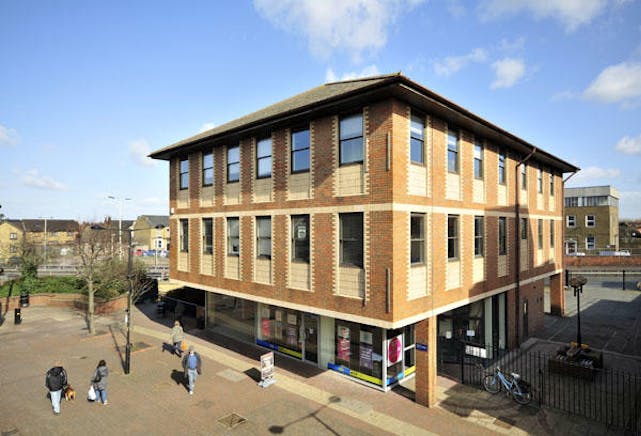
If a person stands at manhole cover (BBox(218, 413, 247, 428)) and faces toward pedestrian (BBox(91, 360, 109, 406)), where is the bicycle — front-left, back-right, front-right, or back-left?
back-right

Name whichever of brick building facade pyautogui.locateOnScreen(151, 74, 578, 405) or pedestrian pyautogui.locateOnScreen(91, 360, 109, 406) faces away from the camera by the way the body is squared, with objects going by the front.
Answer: the pedestrian

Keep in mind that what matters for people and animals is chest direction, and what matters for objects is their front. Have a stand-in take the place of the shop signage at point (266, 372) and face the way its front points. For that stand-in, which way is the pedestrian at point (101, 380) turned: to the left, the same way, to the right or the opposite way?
the opposite way

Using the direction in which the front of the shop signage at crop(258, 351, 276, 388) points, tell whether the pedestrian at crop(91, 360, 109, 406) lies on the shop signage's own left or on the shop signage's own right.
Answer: on the shop signage's own right

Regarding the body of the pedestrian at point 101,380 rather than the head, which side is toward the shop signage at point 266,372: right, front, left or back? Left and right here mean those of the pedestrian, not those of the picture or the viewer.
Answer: right

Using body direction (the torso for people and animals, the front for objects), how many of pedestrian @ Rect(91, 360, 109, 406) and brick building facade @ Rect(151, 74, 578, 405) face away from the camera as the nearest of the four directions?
1

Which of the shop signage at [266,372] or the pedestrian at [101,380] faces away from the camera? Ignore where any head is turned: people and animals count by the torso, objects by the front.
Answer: the pedestrian

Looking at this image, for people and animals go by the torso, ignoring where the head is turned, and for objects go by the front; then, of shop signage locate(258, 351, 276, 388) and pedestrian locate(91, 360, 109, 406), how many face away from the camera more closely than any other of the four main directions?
1

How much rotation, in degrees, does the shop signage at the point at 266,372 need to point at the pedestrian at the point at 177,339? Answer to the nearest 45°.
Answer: approximately 180°

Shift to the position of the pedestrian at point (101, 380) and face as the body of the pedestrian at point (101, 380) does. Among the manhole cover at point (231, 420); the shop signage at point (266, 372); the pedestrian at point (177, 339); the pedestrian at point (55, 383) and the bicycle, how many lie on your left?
1

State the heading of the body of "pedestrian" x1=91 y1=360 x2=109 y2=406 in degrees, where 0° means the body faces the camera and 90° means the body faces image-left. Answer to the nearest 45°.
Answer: approximately 180°
